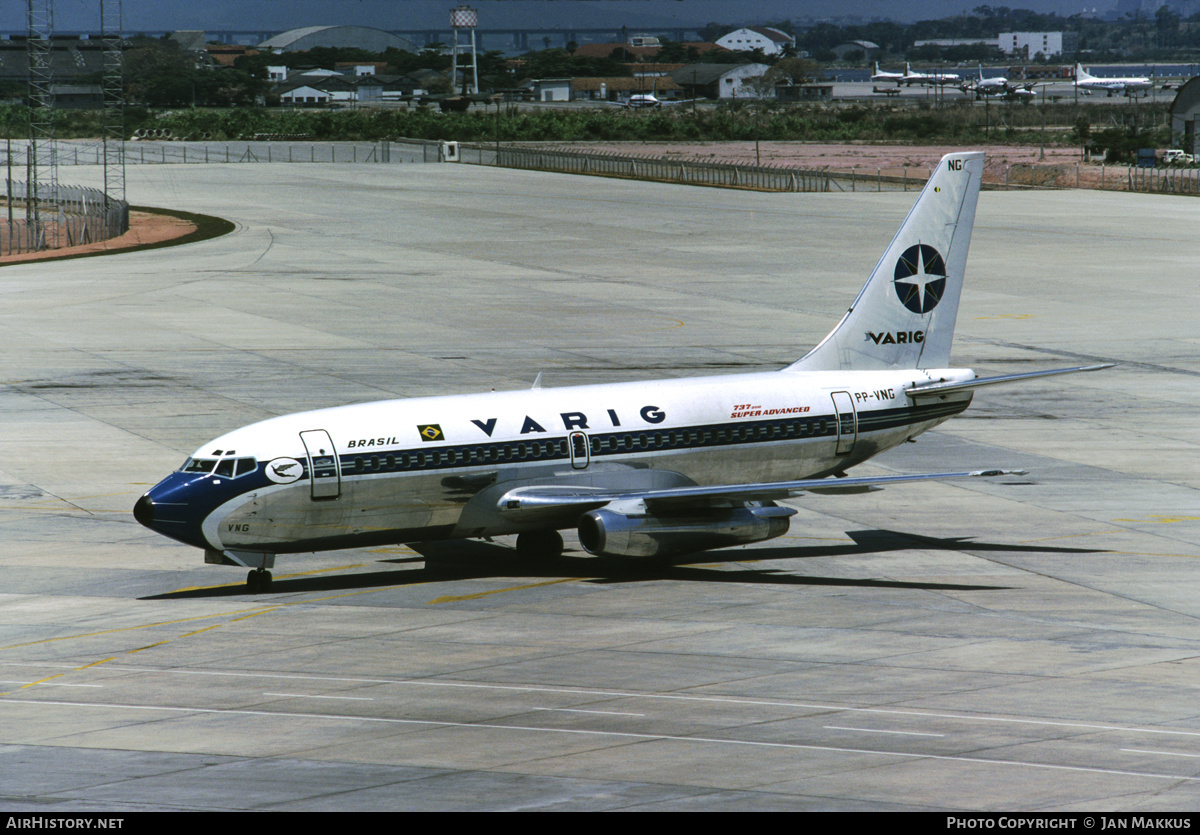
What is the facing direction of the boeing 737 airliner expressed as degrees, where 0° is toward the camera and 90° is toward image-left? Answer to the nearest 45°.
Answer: approximately 45°
